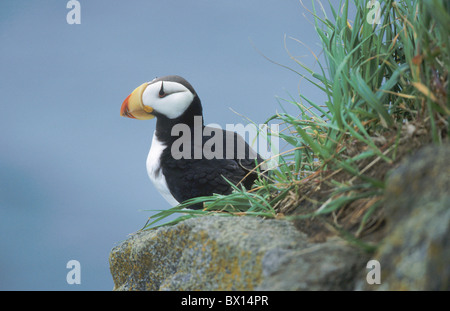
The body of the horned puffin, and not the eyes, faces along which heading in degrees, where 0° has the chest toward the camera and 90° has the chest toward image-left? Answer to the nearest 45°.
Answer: approximately 90°

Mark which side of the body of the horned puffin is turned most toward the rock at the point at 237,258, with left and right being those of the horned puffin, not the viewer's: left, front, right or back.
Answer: left
